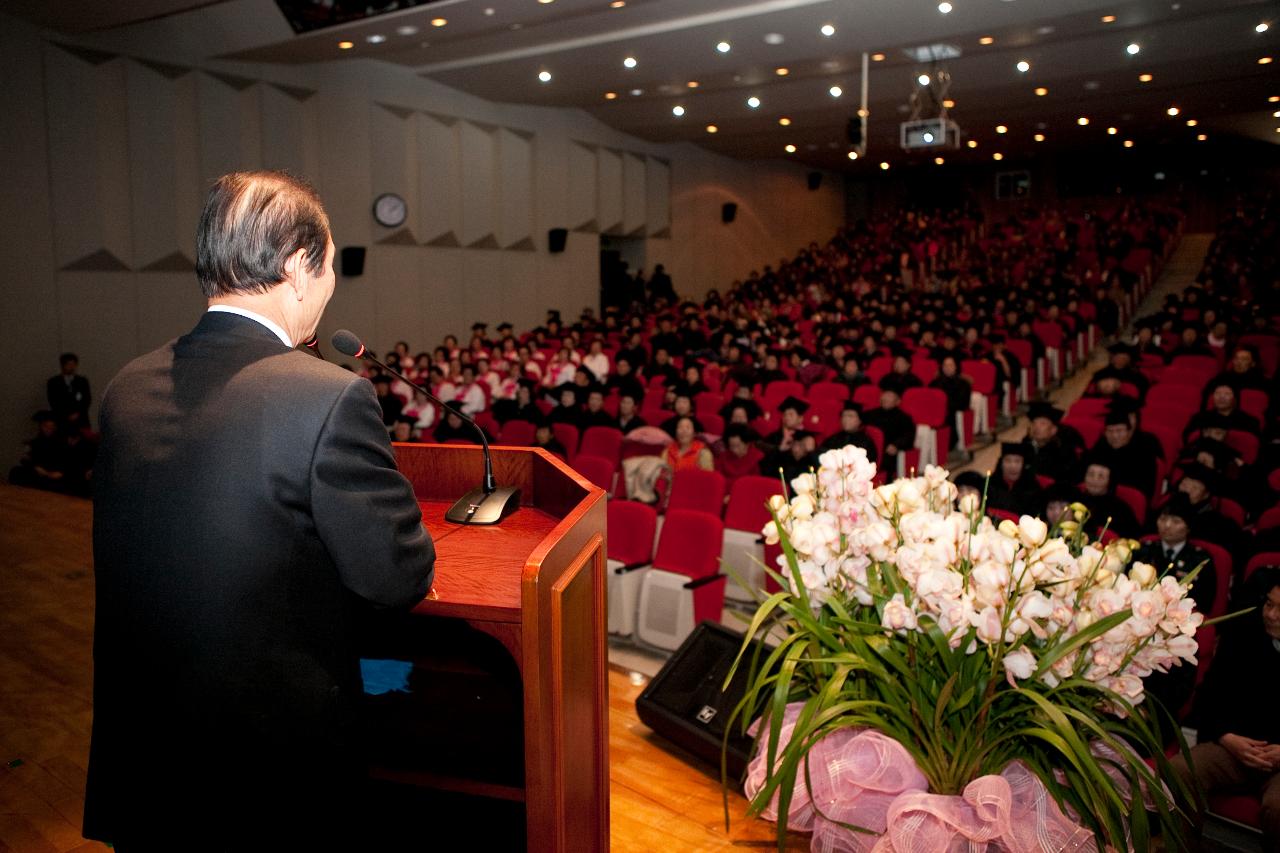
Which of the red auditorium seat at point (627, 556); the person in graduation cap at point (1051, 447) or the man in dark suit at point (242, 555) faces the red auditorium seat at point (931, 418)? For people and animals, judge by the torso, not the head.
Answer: the man in dark suit

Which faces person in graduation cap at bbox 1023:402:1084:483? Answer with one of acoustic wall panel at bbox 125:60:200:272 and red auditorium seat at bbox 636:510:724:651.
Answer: the acoustic wall panel

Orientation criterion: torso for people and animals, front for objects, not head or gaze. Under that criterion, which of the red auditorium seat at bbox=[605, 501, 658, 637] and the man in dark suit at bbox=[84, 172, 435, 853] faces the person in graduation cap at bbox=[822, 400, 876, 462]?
the man in dark suit

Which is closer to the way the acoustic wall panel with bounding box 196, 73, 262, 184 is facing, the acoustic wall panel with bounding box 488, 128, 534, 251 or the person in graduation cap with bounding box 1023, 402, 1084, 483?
the person in graduation cap

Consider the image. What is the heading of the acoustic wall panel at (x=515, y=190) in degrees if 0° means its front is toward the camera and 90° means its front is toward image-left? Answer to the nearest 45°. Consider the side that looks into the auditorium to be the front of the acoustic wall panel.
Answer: approximately 315°

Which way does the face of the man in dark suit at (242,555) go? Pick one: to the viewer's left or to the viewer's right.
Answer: to the viewer's right

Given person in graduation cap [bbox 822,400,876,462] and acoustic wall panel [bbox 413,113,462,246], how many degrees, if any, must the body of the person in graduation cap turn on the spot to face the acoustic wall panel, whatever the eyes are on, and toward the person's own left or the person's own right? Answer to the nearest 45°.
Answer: approximately 135° to the person's own right

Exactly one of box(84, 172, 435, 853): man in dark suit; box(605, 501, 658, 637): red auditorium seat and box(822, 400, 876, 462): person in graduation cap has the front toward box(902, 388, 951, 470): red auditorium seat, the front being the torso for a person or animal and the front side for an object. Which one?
the man in dark suit

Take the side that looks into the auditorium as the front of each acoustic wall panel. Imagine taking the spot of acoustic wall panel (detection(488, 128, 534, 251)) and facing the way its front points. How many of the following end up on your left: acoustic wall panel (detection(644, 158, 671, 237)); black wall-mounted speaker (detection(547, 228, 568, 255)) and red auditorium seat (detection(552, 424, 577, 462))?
2

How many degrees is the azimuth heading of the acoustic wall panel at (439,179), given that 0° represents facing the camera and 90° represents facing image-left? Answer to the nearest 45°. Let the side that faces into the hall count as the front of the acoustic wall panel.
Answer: approximately 315°
